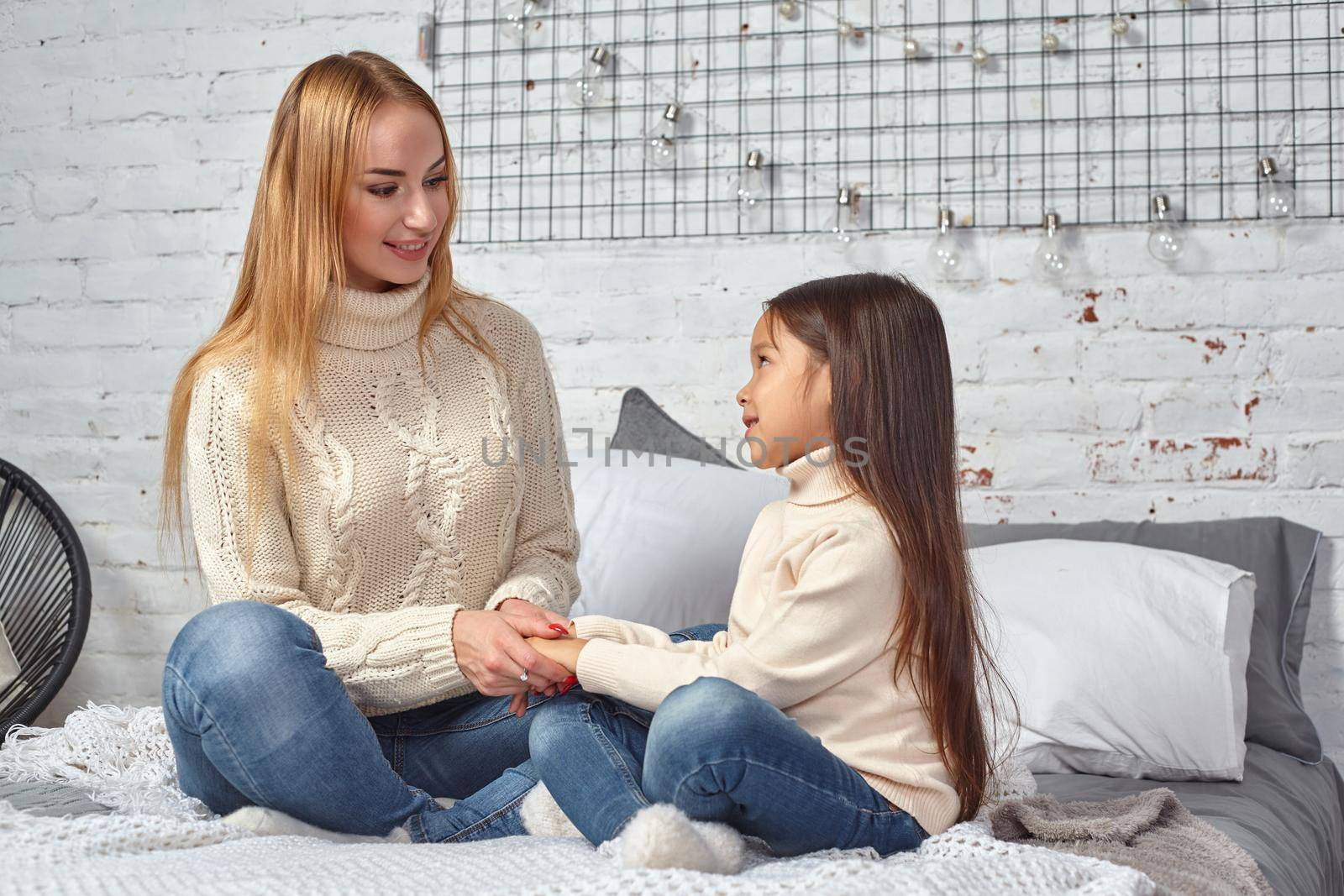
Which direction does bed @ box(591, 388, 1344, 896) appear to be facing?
toward the camera

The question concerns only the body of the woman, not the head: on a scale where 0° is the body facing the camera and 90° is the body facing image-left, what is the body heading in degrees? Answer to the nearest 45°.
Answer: approximately 315°

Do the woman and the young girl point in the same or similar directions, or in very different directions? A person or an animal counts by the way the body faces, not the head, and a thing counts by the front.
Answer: very different directions

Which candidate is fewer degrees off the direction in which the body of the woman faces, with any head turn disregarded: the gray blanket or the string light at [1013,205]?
the gray blanket

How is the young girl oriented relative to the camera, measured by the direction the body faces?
to the viewer's left

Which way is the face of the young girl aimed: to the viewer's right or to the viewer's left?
to the viewer's left

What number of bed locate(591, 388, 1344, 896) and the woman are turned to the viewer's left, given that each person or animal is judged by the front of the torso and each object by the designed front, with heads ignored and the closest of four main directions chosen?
0

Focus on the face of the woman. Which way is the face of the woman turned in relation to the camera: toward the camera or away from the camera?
toward the camera

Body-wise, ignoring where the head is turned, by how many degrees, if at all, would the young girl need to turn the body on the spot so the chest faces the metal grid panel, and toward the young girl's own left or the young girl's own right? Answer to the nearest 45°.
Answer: approximately 90° to the young girl's own right
